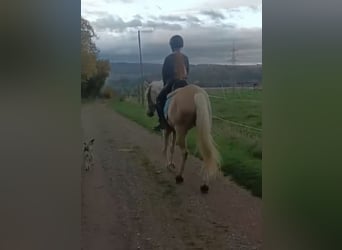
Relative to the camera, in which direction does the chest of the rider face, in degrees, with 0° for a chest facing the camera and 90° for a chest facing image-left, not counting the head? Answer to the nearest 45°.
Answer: approximately 135°

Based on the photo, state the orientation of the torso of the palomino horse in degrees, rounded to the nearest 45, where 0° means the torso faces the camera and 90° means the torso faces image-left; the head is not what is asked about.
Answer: approximately 135°
